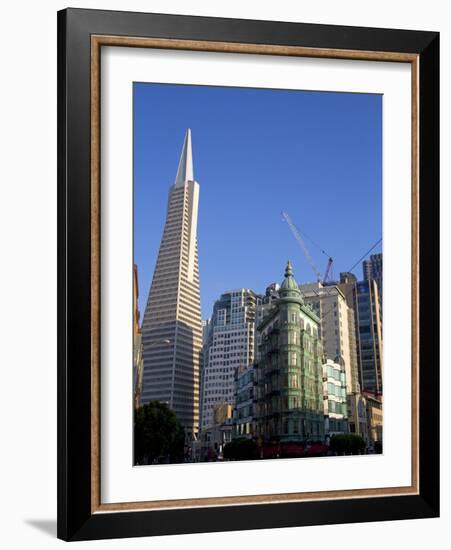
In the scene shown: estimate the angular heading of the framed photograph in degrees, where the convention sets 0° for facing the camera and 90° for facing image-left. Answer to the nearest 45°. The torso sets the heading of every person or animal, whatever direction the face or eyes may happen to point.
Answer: approximately 315°
